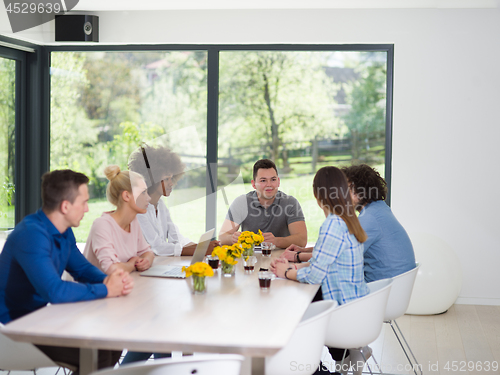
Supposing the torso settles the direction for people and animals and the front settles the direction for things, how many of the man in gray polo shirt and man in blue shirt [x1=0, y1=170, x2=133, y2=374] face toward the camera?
1

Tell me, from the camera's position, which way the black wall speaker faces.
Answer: facing the viewer and to the right of the viewer

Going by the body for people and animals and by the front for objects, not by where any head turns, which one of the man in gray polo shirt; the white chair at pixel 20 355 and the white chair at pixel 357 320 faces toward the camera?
the man in gray polo shirt

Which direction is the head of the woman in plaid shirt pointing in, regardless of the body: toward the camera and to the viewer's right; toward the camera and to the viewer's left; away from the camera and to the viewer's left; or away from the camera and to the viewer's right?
away from the camera and to the viewer's left

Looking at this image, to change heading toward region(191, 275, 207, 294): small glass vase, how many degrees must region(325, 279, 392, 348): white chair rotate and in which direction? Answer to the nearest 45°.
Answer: approximately 45° to its left

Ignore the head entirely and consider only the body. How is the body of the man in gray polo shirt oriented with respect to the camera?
toward the camera

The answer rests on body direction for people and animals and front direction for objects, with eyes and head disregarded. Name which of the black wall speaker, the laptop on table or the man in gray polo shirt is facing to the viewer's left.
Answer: the laptop on table

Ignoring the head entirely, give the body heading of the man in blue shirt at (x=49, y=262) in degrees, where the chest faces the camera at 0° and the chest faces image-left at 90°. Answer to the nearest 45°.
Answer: approximately 270°

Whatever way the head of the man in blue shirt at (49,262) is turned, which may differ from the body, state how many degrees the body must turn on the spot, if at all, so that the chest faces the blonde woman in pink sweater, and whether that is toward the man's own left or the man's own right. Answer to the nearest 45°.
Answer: approximately 45° to the man's own left

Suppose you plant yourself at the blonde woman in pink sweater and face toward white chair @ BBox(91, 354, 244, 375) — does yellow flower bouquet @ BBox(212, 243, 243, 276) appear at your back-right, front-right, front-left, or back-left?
front-left

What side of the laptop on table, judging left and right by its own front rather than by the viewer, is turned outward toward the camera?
left

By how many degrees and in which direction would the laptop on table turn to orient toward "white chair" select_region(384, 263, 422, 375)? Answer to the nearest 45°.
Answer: approximately 180°

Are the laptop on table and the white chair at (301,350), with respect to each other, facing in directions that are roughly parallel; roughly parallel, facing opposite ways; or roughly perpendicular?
roughly parallel

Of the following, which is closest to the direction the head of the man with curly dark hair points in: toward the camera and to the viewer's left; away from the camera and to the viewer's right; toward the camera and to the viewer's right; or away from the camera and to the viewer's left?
away from the camera and to the viewer's left

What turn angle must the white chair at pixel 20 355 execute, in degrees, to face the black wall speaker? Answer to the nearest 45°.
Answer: approximately 90° to its left

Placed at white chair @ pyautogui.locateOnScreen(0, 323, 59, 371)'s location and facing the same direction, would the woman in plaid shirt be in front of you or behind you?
in front
